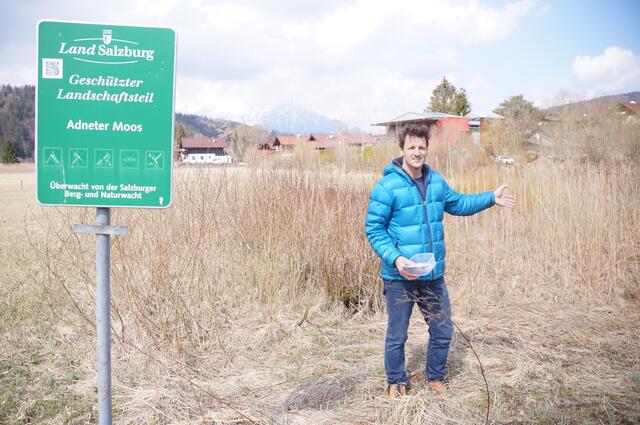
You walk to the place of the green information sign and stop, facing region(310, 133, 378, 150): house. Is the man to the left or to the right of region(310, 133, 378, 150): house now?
right

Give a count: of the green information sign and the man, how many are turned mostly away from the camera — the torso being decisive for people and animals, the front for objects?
0

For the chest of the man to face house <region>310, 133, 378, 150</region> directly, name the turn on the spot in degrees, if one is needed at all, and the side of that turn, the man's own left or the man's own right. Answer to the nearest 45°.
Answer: approximately 135° to the man's own left

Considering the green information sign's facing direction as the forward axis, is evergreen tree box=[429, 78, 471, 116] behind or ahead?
behind

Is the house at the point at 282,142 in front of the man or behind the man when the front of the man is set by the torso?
behind

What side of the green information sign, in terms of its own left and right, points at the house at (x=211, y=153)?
back

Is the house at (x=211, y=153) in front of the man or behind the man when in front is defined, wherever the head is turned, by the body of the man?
behind

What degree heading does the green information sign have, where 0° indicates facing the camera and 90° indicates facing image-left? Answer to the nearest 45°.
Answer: approximately 0°
